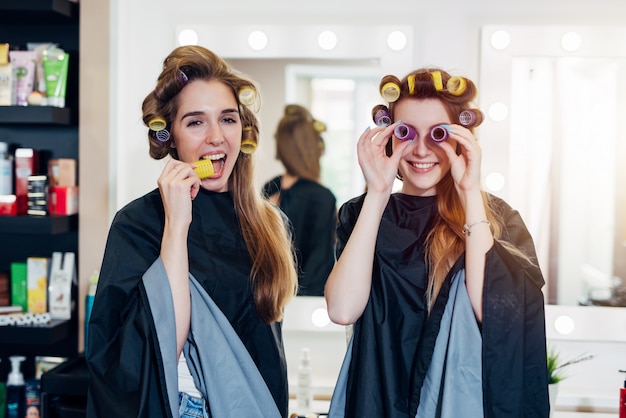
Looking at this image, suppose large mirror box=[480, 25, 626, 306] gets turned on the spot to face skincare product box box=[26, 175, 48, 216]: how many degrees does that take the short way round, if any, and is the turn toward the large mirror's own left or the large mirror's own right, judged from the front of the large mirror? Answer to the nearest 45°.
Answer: approximately 90° to the large mirror's own right

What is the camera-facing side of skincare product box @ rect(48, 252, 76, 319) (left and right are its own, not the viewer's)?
front

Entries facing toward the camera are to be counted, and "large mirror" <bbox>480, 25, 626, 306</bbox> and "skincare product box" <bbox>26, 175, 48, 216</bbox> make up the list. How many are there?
2

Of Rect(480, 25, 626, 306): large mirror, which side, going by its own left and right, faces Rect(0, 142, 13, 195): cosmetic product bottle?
right

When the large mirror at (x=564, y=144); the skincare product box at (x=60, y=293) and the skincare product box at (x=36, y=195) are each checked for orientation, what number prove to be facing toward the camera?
3

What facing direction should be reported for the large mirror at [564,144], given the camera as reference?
facing the viewer
